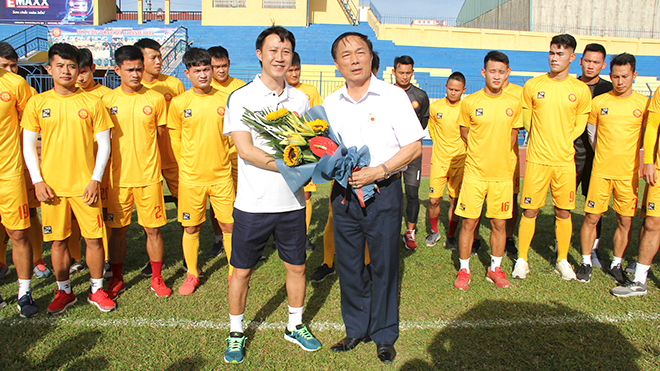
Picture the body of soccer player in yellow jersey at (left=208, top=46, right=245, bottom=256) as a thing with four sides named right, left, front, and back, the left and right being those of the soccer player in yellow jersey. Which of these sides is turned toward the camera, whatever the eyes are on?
front

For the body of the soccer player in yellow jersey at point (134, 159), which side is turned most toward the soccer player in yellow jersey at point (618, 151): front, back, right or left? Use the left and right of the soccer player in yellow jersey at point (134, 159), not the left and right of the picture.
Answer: left

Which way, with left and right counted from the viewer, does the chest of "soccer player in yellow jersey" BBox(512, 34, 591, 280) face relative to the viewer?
facing the viewer

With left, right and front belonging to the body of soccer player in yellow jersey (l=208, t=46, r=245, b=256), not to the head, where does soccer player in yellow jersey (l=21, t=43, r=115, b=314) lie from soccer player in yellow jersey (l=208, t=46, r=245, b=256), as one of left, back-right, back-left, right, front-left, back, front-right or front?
front-right

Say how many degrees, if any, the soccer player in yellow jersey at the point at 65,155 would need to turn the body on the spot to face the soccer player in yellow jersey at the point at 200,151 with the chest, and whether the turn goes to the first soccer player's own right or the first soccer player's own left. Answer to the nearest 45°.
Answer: approximately 90° to the first soccer player's own left

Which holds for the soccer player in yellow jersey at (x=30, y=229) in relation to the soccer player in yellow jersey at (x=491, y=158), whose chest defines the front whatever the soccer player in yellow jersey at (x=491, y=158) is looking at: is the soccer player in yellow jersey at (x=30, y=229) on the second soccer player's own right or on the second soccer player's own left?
on the second soccer player's own right

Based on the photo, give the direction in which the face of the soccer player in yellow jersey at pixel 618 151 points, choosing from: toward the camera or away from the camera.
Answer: toward the camera

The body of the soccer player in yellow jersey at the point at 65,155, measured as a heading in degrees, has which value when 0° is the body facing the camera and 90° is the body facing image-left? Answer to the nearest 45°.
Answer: approximately 0°

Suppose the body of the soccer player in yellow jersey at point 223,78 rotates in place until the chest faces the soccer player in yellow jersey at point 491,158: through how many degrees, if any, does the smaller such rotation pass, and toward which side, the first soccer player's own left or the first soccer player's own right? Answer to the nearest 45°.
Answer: approximately 45° to the first soccer player's own left

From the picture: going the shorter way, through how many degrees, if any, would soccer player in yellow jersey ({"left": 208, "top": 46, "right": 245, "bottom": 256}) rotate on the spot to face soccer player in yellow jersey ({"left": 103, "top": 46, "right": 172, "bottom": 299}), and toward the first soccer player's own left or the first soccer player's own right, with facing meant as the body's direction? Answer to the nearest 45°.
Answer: approximately 45° to the first soccer player's own right
